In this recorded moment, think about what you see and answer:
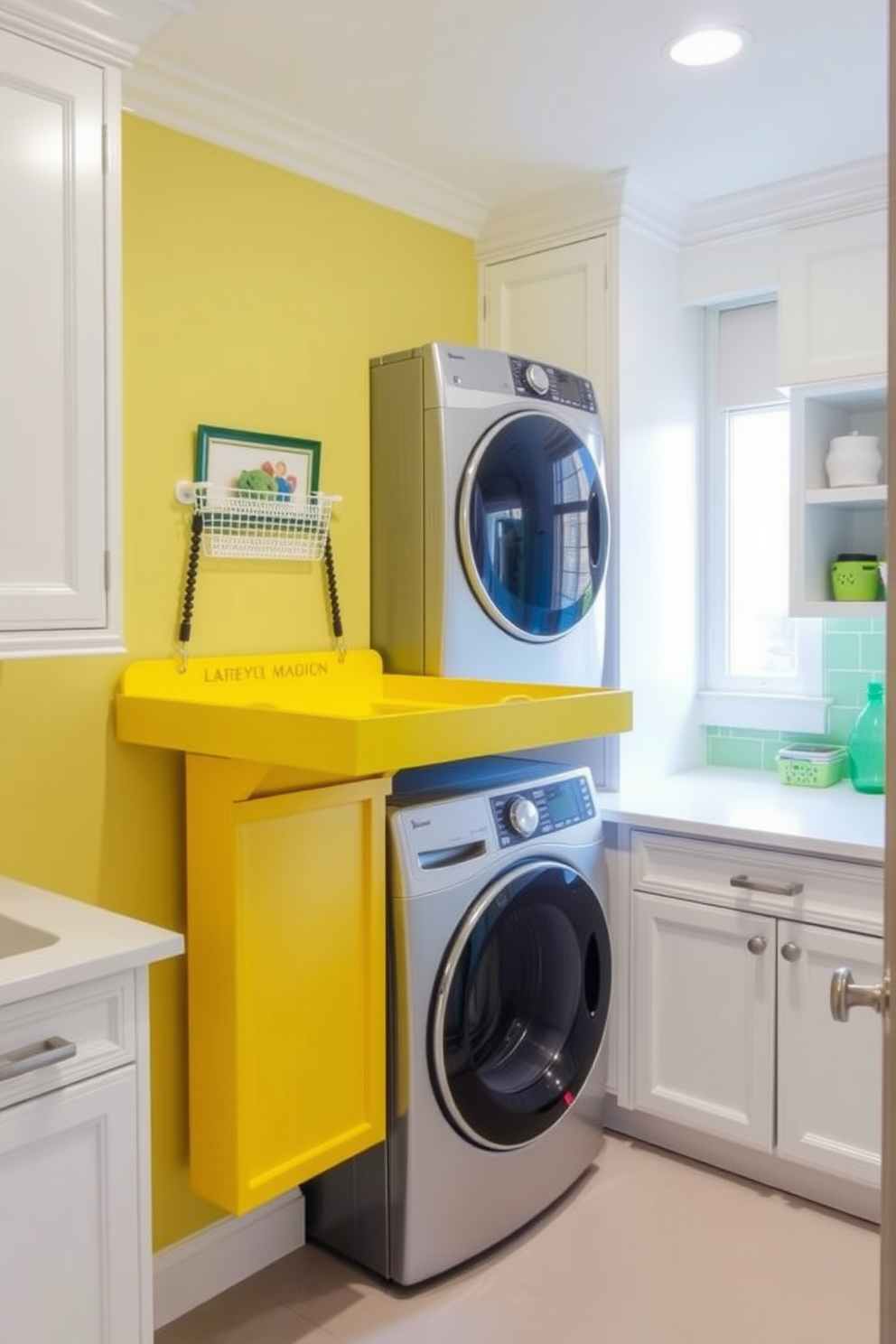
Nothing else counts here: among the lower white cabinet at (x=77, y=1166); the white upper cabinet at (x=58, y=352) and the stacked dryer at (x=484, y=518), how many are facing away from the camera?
0

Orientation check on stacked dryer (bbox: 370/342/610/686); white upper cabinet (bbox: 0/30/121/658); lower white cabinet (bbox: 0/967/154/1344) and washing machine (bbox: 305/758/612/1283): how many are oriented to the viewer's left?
0

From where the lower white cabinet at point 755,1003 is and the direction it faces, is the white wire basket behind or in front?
in front

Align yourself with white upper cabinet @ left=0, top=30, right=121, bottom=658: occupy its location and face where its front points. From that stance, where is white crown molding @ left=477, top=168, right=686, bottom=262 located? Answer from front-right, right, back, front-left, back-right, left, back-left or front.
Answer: left

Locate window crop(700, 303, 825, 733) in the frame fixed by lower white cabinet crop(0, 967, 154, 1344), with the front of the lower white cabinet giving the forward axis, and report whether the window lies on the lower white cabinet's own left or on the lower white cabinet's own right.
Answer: on the lower white cabinet's own left

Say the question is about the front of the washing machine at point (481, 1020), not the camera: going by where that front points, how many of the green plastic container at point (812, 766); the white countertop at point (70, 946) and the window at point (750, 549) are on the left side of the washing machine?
2

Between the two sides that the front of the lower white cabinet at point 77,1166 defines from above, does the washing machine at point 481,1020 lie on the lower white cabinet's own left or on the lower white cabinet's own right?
on the lower white cabinet's own left

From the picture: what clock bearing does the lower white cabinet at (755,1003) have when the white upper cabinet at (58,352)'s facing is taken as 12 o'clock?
The lower white cabinet is roughly at 10 o'clock from the white upper cabinet.

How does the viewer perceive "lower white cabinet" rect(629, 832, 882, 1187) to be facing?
facing the viewer and to the left of the viewer

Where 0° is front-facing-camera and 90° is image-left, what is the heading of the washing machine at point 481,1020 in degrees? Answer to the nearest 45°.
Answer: approximately 315°

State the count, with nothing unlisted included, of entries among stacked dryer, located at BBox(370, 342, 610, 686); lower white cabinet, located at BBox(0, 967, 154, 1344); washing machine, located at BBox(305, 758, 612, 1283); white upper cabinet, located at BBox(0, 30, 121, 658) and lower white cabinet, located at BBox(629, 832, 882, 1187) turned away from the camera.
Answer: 0

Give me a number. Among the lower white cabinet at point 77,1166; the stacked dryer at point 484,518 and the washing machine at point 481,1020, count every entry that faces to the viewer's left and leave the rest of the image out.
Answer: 0
